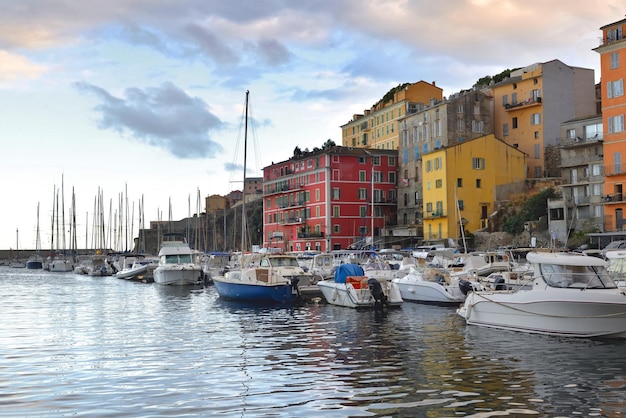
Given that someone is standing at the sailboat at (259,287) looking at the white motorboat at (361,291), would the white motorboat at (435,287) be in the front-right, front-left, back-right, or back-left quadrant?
front-left

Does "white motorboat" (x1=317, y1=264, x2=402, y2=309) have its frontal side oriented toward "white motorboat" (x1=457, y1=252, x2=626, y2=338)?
no

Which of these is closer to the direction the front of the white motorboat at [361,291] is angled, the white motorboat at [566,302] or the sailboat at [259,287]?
the sailboat

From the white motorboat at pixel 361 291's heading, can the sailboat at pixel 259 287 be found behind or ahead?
ahead

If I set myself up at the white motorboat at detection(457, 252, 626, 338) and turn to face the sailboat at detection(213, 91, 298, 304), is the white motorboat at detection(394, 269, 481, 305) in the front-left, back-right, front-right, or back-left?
front-right

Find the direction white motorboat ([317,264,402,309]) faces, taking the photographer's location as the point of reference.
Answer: facing away from the viewer and to the left of the viewer

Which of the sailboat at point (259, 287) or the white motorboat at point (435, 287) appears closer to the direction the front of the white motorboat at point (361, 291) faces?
the sailboat

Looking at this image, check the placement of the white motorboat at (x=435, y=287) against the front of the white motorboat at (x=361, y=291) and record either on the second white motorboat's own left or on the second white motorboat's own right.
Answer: on the second white motorboat's own right
